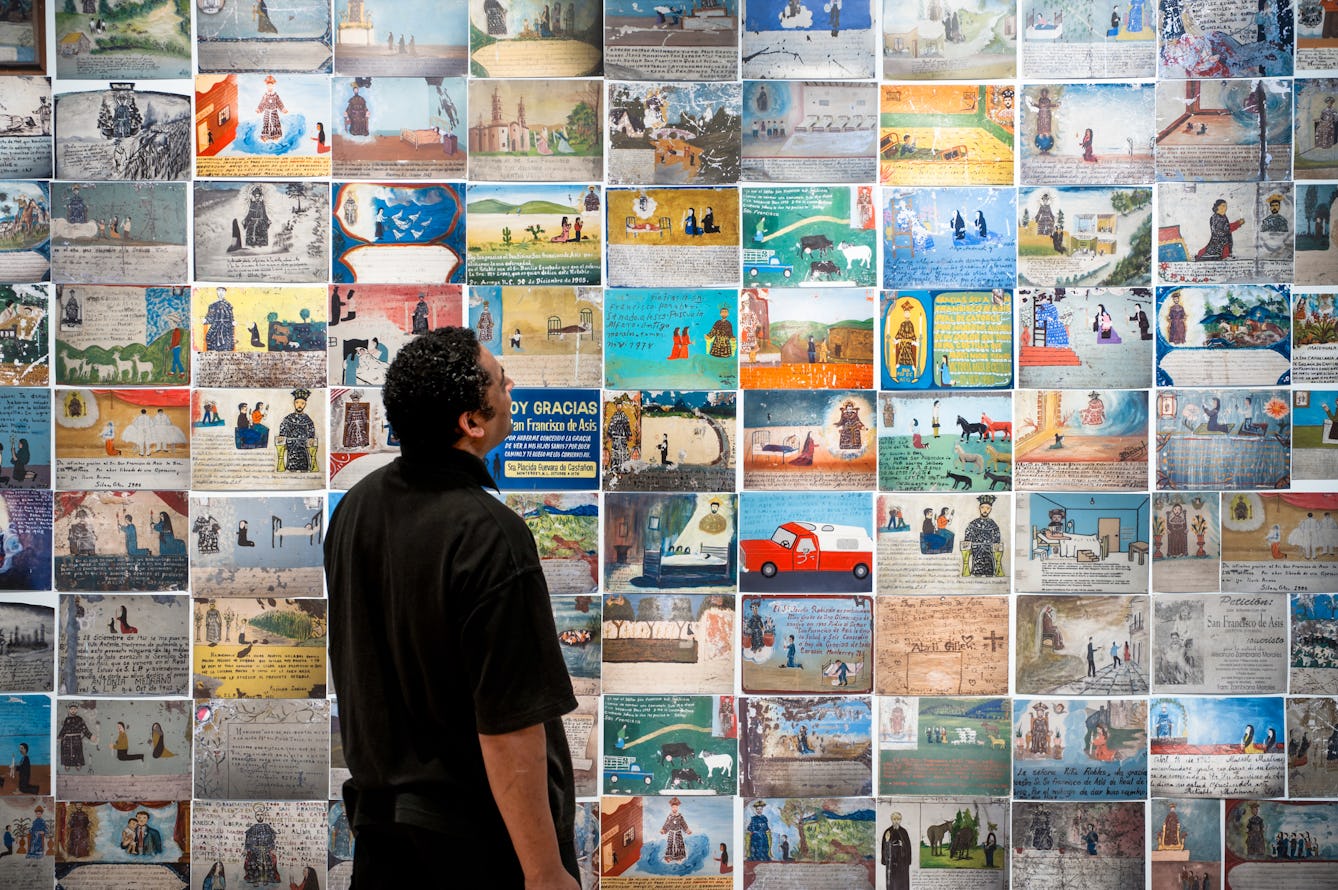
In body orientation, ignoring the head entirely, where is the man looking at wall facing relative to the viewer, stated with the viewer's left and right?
facing away from the viewer and to the right of the viewer

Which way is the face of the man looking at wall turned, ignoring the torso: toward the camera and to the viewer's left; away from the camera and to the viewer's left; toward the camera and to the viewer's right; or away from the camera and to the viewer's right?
away from the camera and to the viewer's right
